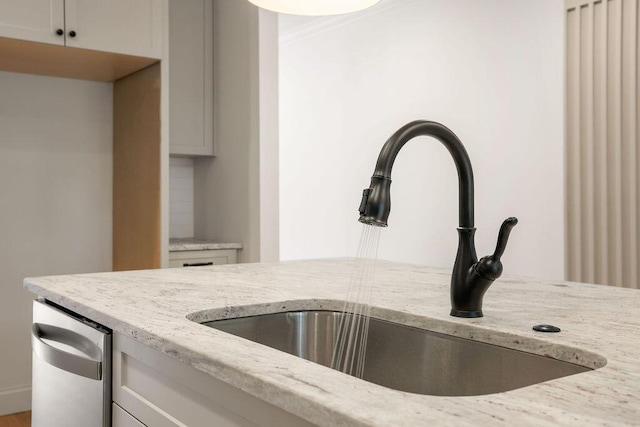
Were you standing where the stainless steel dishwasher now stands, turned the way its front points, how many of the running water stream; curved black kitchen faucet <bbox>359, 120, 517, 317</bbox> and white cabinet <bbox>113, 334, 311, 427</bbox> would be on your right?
0

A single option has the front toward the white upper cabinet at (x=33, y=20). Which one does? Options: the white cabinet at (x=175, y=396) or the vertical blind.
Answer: the vertical blind

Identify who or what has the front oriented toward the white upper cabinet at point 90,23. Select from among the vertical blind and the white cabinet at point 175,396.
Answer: the vertical blind

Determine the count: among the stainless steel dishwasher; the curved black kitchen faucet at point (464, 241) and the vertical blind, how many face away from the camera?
0

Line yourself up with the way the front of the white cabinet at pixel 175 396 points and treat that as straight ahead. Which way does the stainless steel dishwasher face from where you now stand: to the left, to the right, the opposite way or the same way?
the same way

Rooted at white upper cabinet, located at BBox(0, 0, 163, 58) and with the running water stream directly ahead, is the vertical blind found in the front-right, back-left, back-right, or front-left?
front-left

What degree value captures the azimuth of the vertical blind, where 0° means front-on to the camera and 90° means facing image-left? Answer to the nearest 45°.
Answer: approximately 45°

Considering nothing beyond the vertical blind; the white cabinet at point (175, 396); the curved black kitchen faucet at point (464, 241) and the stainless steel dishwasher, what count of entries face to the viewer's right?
0

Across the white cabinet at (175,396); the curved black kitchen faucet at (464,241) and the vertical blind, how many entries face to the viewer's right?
0

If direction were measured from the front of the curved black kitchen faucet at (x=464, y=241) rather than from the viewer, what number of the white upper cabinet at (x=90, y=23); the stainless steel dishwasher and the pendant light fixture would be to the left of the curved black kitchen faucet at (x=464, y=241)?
0

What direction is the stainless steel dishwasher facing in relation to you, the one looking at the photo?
facing the viewer and to the left of the viewer

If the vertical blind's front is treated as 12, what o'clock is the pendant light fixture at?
The pendant light fixture is roughly at 11 o'clock from the vertical blind.

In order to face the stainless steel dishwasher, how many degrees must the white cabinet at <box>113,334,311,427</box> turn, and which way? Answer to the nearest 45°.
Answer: approximately 90° to its right

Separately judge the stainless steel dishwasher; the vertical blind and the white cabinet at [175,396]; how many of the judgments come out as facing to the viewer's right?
0

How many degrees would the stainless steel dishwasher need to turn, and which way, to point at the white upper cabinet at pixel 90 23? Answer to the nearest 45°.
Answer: approximately 135° to its right

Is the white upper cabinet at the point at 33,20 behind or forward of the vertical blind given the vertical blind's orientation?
forward

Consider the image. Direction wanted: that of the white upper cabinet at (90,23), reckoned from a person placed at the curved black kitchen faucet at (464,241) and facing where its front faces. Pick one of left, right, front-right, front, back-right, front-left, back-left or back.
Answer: right

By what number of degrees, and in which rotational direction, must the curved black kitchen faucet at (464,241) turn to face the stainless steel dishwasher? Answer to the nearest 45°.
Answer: approximately 45° to its right
